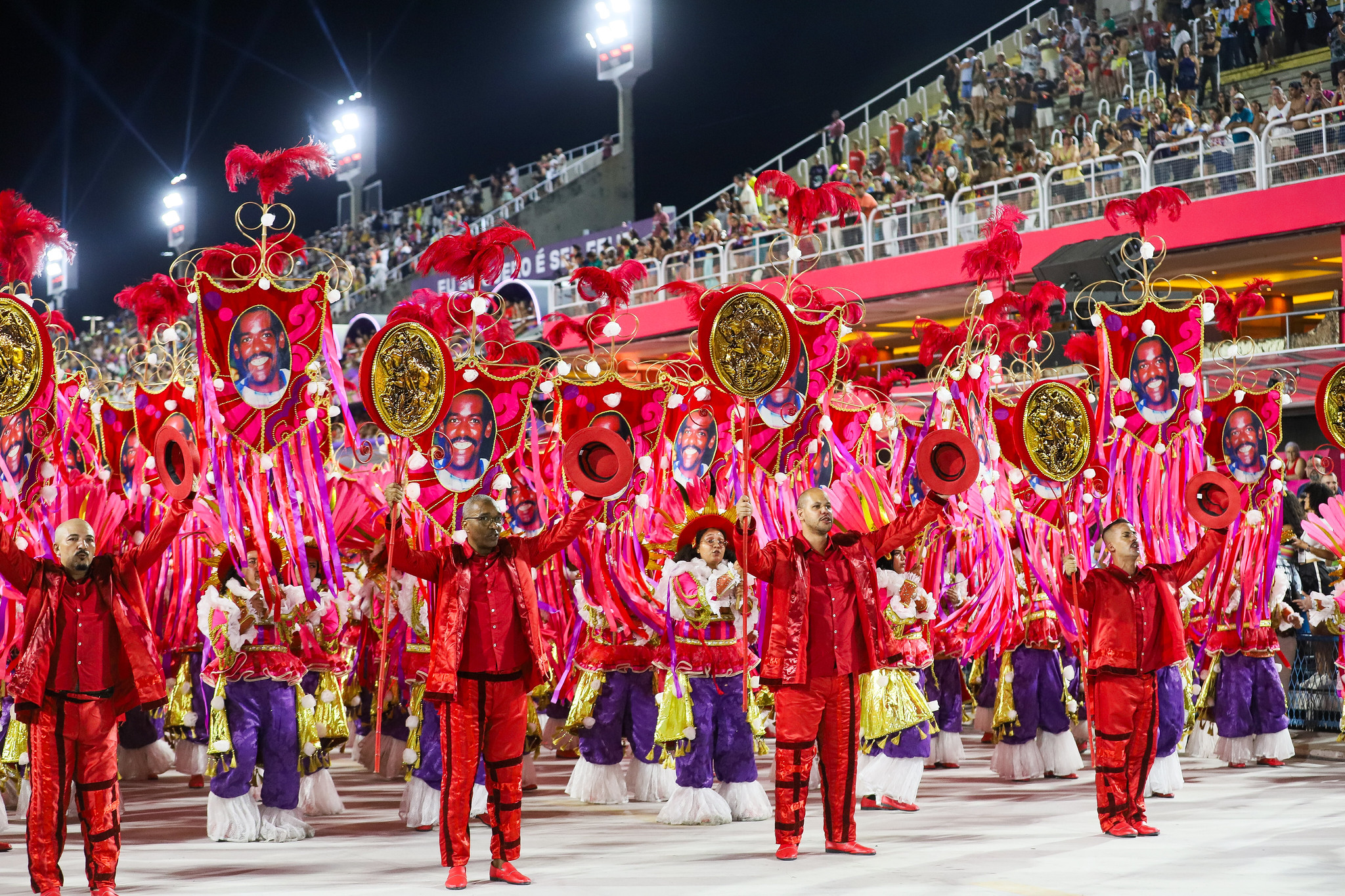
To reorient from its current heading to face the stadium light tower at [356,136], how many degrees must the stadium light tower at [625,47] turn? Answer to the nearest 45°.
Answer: approximately 90° to its right

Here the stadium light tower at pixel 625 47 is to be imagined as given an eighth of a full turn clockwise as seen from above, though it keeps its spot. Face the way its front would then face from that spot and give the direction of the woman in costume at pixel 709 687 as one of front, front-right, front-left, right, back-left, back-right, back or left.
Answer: left

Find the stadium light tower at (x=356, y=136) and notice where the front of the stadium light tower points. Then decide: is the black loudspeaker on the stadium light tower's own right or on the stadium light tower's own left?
on the stadium light tower's own left

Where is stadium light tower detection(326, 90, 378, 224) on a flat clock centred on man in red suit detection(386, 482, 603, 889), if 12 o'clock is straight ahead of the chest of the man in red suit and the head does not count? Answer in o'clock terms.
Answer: The stadium light tower is roughly at 6 o'clock from the man in red suit.

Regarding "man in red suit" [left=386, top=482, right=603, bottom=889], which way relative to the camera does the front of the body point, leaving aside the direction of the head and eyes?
toward the camera

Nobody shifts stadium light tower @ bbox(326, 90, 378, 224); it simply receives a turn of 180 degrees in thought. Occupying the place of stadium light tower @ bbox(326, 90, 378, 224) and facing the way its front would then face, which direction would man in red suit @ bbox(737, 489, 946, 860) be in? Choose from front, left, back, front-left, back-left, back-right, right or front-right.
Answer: back-right

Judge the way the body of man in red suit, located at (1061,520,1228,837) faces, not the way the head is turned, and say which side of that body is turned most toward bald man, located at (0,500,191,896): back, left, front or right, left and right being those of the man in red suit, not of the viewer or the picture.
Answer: right

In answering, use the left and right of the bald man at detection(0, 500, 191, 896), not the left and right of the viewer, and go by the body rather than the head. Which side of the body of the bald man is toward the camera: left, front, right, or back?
front

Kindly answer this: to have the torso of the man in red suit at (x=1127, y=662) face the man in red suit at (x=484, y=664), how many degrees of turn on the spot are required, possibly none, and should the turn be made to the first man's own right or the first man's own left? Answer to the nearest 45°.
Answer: approximately 90° to the first man's own right

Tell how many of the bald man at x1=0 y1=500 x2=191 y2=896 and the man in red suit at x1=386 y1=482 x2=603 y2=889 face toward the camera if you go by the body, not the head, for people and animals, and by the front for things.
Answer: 2

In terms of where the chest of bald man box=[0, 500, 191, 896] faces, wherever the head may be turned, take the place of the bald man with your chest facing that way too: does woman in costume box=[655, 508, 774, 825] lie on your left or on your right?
on your left

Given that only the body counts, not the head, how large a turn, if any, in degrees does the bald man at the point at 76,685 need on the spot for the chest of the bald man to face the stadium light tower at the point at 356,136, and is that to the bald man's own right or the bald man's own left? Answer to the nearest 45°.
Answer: approximately 180°

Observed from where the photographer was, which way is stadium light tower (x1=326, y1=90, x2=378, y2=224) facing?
facing the viewer and to the left of the viewer
